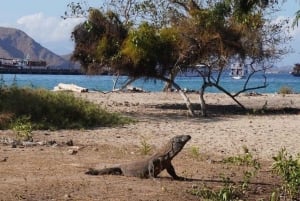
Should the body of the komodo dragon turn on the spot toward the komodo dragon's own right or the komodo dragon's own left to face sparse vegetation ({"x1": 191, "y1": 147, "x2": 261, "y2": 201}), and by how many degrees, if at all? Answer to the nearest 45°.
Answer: approximately 45° to the komodo dragon's own right

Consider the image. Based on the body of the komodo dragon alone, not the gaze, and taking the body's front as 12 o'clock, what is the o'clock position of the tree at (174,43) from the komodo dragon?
The tree is roughly at 9 o'clock from the komodo dragon.

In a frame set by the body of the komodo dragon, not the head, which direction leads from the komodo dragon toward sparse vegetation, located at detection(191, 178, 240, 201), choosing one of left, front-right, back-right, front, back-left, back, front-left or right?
front-right

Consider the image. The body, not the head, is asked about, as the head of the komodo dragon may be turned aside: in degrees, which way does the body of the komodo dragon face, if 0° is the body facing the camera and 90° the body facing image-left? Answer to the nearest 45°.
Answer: approximately 270°

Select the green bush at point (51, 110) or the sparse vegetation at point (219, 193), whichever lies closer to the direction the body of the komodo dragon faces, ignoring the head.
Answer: the sparse vegetation

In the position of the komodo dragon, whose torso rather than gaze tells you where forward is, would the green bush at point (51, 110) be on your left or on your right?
on your left

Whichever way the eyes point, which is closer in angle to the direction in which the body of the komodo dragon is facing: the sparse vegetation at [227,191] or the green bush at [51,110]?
the sparse vegetation

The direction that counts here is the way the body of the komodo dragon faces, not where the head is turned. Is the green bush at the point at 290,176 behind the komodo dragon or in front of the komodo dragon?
in front

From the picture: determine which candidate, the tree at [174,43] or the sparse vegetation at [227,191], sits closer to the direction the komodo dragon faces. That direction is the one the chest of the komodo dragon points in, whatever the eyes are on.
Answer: the sparse vegetation

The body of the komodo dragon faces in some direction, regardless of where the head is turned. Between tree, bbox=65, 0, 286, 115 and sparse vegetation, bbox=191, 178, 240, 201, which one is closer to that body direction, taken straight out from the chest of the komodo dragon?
the sparse vegetation

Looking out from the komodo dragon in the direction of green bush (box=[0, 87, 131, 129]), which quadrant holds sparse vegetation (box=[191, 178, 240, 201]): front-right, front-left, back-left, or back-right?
back-right
